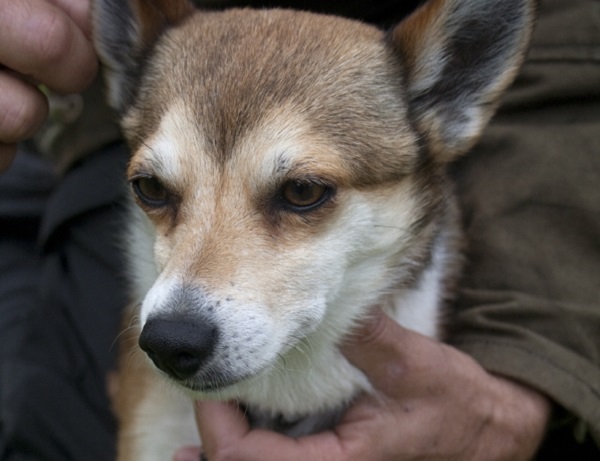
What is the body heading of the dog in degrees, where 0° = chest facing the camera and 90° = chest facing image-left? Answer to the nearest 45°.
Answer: approximately 45°
